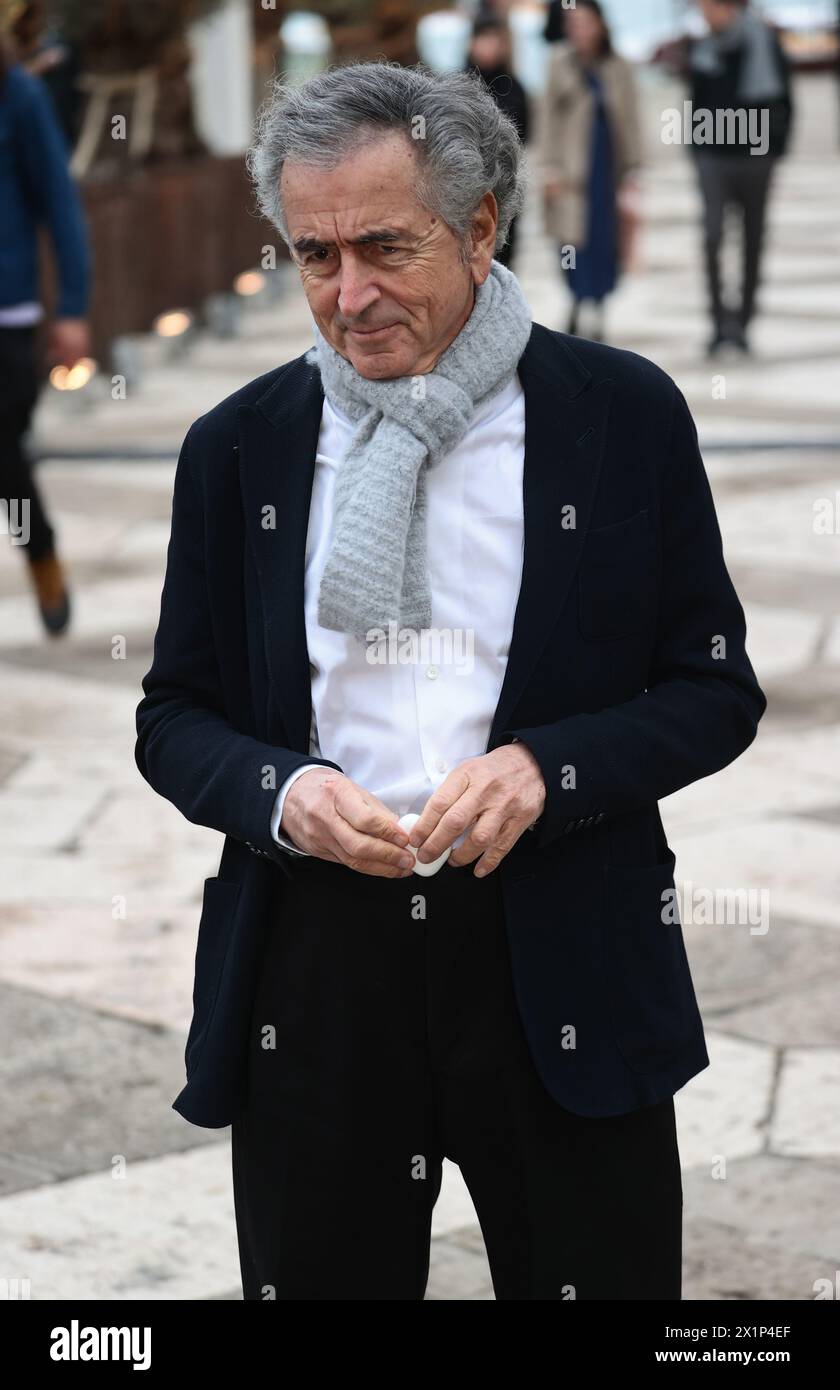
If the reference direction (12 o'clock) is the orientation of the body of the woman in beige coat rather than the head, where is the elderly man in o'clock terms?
The elderly man is roughly at 12 o'clock from the woman in beige coat.

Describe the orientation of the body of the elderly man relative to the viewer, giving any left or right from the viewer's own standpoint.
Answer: facing the viewer

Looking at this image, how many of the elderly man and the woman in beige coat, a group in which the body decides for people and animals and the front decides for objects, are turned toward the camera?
2

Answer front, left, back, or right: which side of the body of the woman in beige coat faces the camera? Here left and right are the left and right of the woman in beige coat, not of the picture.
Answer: front

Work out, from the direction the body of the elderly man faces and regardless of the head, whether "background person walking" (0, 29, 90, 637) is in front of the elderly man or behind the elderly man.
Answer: behind

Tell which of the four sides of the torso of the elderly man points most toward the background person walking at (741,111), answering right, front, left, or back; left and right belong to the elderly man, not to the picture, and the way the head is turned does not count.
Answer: back

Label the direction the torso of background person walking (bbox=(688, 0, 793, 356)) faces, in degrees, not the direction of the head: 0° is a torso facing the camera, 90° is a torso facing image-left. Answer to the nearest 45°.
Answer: approximately 45°

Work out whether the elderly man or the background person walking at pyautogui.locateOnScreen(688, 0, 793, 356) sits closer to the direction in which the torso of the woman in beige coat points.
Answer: the elderly man

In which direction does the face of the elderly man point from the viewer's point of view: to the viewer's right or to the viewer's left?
to the viewer's left

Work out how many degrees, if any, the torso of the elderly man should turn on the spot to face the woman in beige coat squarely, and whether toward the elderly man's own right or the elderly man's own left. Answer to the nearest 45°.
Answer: approximately 180°
